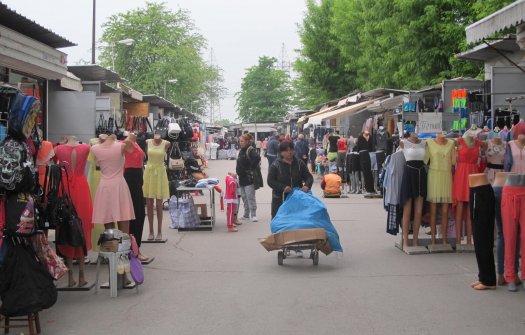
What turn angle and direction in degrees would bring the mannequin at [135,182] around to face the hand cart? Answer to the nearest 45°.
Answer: approximately 45° to its left

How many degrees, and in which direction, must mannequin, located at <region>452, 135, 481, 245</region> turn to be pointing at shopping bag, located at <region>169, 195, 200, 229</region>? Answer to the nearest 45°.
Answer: approximately 90° to its right

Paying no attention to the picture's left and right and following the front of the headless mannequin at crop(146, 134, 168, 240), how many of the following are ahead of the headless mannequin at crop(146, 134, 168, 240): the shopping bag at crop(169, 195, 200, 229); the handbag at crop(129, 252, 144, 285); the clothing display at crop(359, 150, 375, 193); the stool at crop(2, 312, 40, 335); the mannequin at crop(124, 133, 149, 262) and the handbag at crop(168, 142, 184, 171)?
3

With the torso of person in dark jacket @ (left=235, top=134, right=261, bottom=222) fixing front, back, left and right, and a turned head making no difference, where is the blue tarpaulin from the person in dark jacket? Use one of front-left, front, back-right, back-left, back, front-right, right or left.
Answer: front-left

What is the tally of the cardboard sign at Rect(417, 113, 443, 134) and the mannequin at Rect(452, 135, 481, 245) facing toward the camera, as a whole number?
2

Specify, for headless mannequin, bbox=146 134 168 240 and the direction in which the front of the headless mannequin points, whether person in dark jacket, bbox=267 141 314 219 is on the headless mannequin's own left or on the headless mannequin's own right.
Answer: on the headless mannequin's own left

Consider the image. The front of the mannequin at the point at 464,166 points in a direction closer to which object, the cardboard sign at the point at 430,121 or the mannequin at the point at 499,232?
the mannequin

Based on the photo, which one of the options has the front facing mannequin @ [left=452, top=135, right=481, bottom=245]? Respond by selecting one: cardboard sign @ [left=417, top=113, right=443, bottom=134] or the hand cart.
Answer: the cardboard sign

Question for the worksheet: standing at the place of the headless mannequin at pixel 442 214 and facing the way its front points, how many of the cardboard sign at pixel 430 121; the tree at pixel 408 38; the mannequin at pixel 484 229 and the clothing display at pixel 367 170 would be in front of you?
1

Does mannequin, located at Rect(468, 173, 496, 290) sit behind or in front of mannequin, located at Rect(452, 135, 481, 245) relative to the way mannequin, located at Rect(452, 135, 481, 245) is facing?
in front

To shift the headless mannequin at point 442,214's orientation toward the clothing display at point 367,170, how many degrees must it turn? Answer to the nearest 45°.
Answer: approximately 180°

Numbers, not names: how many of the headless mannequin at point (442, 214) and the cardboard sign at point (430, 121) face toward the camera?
2
